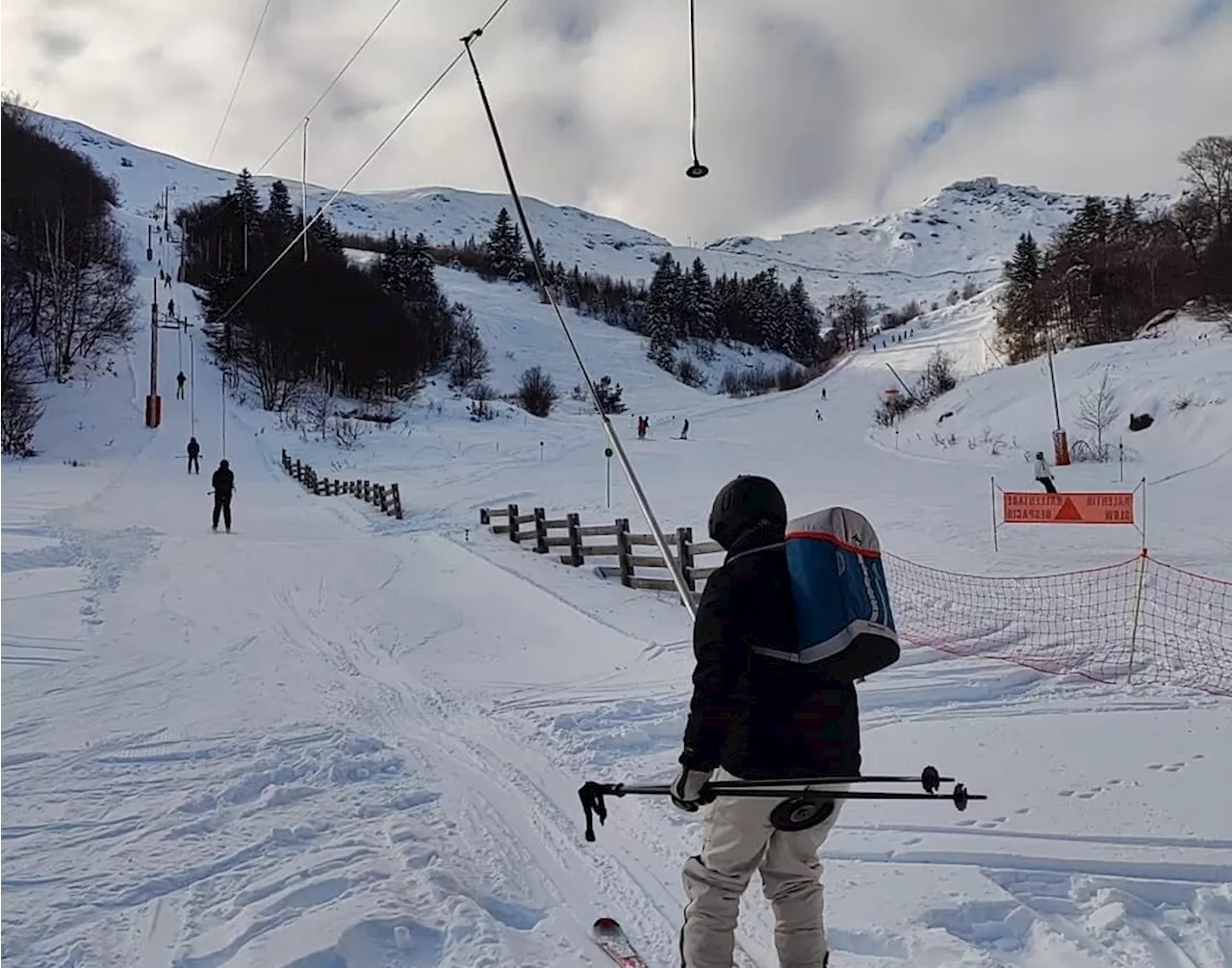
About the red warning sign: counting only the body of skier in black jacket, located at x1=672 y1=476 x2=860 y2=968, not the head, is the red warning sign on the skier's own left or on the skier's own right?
on the skier's own right

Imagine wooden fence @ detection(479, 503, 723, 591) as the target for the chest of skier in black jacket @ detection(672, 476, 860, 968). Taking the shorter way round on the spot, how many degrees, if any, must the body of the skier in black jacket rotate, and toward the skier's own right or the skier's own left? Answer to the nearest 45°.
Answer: approximately 45° to the skier's own right

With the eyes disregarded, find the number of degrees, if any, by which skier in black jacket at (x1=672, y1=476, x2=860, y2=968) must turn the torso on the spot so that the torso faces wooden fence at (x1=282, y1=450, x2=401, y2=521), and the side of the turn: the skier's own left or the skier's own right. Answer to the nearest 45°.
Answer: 0° — they already face it

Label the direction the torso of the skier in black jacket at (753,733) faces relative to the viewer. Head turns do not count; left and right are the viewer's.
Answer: facing away from the viewer and to the left of the viewer
